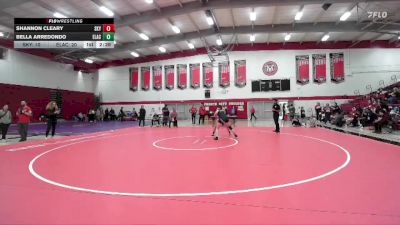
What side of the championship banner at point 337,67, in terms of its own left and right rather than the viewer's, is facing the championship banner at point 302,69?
right

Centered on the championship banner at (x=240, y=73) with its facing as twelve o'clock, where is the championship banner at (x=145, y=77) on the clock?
the championship banner at (x=145, y=77) is roughly at 3 o'clock from the championship banner at (x=240, y=73).

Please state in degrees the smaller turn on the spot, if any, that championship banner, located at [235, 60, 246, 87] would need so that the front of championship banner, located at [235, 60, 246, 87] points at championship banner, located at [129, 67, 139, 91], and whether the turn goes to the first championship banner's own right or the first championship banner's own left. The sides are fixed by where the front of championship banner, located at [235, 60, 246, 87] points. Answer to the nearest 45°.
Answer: approximately 90° to the first championship banner's own right

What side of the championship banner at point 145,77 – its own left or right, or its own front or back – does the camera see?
front

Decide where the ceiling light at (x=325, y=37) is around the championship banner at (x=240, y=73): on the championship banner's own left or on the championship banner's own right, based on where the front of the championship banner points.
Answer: on the championship banner's own left

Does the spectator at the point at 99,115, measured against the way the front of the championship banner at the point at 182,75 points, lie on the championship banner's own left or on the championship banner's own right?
on the championship banner's own right

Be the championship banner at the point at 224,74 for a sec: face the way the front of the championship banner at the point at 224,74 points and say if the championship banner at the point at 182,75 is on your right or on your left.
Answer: on your right

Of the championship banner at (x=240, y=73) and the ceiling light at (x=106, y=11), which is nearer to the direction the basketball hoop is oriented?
the ceiling light

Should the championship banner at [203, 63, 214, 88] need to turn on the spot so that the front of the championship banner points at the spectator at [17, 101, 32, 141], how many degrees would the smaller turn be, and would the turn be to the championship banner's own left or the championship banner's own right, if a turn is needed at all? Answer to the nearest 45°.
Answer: approximately 45° to the championship banner's own right

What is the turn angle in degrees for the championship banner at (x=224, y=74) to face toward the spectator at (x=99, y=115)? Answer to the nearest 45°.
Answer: approximately 90° to its right

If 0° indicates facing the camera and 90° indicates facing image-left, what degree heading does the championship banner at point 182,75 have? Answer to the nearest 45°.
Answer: approximately 0°

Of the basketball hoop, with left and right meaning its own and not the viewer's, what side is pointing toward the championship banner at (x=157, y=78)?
right

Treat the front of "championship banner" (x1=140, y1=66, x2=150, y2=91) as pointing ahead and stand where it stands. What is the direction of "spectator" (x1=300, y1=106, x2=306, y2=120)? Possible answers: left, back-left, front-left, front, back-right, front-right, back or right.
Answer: front-left

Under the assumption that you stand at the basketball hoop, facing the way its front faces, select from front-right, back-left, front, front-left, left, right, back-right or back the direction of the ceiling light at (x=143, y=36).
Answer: front-right

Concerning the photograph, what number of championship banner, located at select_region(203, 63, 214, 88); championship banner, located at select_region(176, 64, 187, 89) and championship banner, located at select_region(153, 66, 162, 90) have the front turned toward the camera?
3

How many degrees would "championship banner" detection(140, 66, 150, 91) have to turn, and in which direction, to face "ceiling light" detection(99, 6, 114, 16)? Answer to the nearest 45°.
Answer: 0° — it already faces it

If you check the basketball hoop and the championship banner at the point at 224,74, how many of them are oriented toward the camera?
2

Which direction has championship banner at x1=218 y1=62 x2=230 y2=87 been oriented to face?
toward the camera

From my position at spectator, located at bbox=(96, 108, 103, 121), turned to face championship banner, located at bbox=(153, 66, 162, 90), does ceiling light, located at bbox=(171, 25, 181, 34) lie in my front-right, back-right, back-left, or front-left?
front-right
